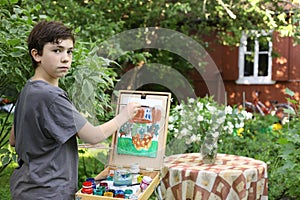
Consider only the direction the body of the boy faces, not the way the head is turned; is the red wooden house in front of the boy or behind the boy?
in front

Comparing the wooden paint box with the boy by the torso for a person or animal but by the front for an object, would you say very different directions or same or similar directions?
very different directions

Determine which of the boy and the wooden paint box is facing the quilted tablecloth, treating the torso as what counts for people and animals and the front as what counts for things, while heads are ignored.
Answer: the boy

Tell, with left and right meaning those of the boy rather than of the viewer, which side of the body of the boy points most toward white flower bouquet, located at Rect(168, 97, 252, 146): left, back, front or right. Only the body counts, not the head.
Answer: front

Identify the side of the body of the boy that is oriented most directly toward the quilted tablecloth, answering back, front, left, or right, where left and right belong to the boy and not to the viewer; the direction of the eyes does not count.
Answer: front

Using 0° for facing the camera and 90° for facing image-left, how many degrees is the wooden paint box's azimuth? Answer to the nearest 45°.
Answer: approximately 45°

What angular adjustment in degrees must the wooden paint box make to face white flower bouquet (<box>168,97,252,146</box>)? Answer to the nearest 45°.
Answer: approximately 180°

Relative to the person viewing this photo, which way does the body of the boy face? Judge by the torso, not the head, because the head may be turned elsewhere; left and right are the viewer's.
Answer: facing away from the viewer and to the right of the viewer

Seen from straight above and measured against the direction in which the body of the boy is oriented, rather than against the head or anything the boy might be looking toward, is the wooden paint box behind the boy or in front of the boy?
in front
